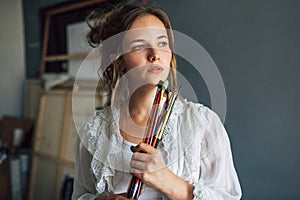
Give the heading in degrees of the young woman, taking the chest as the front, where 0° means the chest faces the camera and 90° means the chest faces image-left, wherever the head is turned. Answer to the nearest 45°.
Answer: approximately 0°

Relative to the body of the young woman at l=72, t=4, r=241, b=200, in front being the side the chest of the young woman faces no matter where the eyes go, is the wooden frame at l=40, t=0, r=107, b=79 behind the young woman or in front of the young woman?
behind

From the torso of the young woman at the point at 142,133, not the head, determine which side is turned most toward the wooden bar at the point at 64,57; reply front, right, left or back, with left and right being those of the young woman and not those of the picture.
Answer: back
